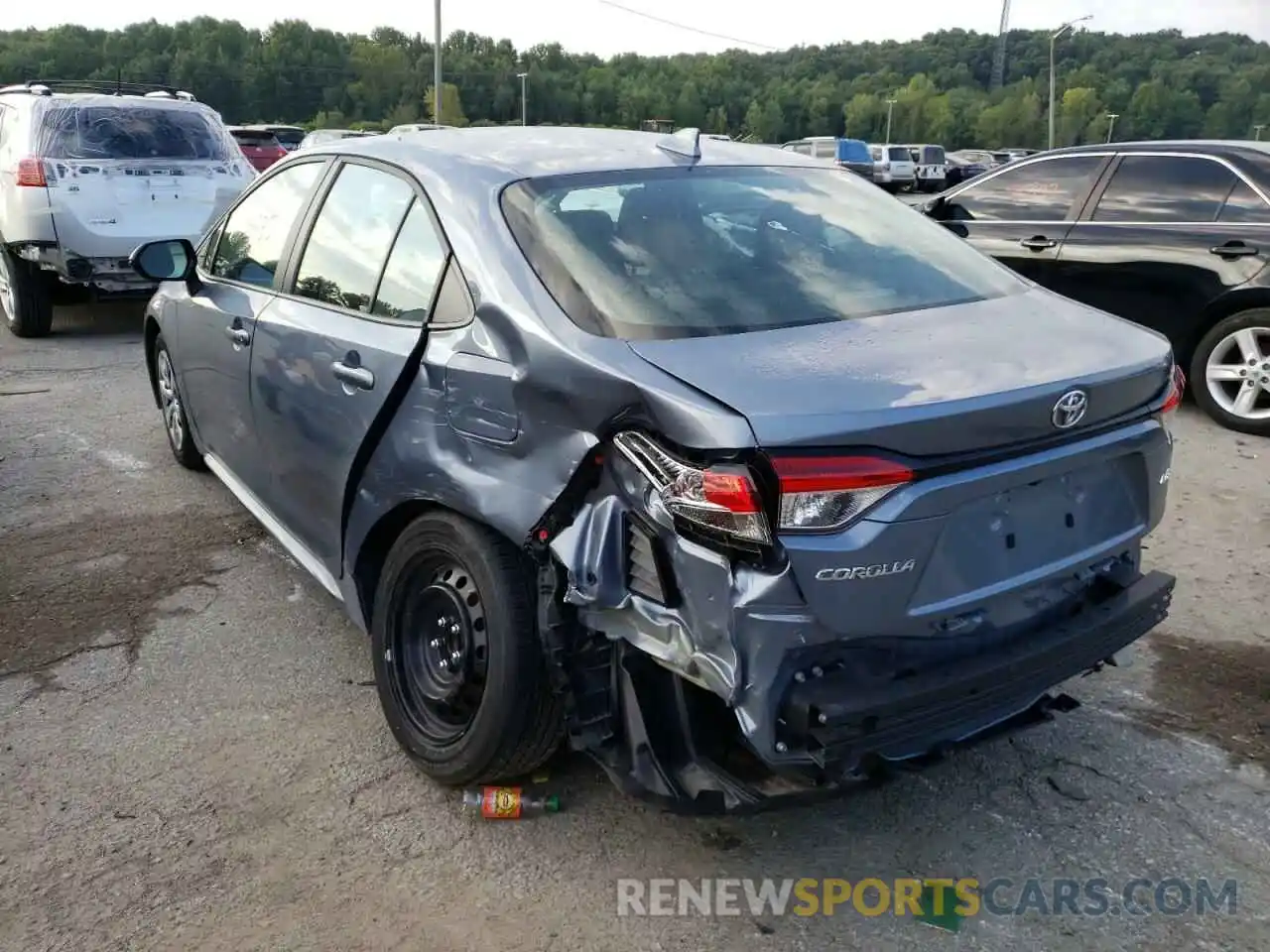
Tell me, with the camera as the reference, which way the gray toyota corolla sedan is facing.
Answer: facing away from the viewer and to the left of the viewer

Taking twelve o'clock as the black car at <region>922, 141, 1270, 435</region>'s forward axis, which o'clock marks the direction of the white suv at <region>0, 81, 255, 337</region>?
The white suv is roughly at 12 o'clock from the black car.

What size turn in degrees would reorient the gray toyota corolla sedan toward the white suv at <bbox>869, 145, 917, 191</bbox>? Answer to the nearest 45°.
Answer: approximately 45° to its right

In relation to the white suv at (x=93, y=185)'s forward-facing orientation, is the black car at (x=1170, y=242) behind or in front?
behind

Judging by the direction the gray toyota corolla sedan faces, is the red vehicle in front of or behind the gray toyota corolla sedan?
in front

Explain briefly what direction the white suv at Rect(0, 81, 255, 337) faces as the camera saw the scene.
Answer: facing away from the viewer and to the left of the viewer

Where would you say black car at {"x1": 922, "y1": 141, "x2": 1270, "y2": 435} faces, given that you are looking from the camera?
facing to the left of the viewer

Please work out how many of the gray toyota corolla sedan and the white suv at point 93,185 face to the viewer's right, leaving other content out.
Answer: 0

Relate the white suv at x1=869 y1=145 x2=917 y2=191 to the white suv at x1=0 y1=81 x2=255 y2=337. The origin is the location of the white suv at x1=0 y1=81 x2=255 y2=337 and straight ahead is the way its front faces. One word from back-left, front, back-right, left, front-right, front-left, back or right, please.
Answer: right

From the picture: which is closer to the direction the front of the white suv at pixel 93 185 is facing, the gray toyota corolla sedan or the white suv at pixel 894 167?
the white suv
